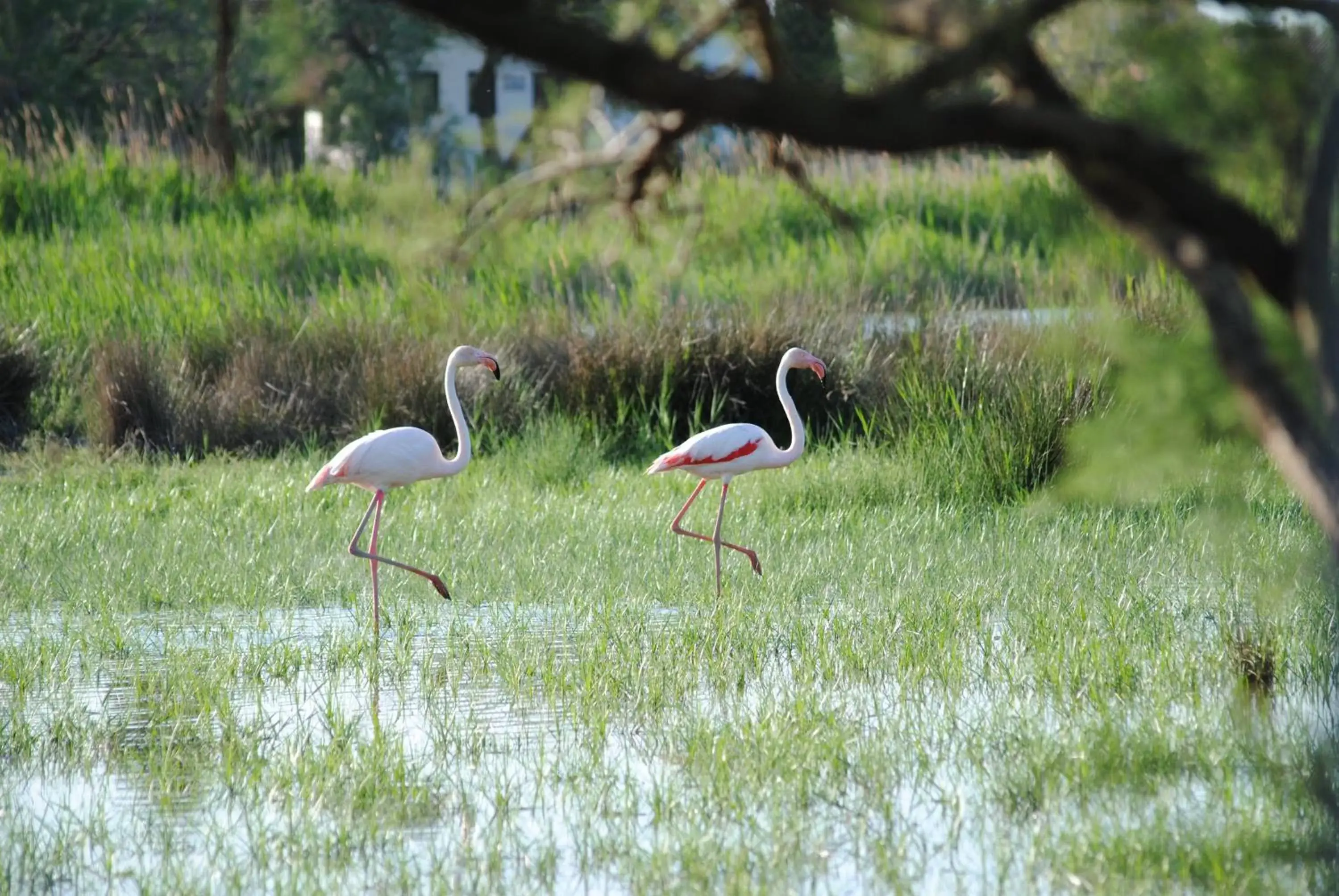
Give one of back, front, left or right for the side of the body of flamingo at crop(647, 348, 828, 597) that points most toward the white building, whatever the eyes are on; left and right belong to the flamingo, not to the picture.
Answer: left

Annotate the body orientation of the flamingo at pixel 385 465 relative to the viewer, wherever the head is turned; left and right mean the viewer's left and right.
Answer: facing to the right of the viewer

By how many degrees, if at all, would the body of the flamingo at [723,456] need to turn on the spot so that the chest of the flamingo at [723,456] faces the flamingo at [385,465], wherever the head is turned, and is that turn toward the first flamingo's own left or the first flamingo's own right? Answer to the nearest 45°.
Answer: approximately 135° to the first flamingo's own right

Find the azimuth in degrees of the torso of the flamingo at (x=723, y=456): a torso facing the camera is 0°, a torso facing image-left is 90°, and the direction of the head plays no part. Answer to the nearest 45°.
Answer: approximately 270°

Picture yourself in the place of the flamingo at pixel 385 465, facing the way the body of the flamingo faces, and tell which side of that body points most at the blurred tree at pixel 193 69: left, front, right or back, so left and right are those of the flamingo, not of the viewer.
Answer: left

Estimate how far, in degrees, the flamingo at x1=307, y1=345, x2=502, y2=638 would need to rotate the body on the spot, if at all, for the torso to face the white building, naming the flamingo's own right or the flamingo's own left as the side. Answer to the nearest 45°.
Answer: approximately 90° to the flamingo's own left

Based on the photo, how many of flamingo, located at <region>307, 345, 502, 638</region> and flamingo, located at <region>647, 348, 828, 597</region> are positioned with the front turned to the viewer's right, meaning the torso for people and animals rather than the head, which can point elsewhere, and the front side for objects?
2

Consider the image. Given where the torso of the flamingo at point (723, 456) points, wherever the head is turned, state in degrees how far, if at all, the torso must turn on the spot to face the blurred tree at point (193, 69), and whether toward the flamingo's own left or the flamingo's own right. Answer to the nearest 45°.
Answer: approximately 135° to the flamingo's own left

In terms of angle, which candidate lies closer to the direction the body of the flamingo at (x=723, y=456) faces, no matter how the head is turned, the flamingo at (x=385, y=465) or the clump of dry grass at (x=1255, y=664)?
the clump of dry grass
